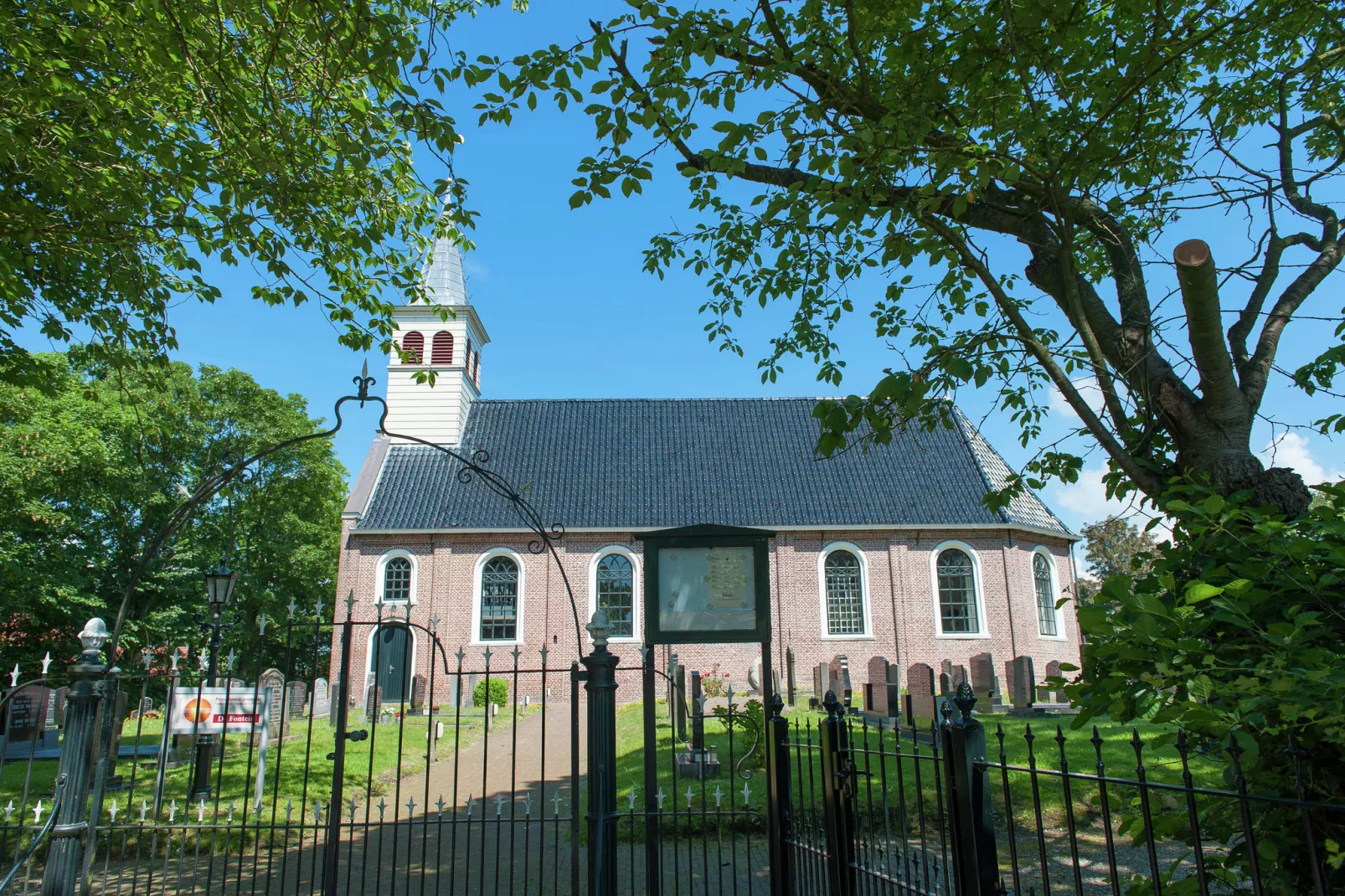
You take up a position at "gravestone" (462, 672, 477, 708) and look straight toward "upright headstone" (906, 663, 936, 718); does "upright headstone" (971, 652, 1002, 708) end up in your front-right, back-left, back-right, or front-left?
front-left

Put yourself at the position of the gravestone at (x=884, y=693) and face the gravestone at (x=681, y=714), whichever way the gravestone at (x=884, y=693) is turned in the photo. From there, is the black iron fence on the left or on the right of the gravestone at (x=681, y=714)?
left

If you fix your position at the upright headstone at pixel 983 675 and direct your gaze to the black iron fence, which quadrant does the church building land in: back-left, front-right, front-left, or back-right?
back-right

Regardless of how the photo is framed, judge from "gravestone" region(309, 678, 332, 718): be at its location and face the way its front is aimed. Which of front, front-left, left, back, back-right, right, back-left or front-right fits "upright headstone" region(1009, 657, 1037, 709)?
front-left

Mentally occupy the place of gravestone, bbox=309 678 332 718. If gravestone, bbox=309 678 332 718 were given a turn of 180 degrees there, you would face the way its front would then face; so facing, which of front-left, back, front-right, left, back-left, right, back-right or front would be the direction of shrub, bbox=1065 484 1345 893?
back

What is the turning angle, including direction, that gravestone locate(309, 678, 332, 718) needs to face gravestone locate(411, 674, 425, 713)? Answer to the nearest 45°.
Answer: approximately 90° to its left

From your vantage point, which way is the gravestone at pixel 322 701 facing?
toward the camera

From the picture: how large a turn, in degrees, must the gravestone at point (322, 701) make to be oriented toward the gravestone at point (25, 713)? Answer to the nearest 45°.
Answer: approximately 45° to its right

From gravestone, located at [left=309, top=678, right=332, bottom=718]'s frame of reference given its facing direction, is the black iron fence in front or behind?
in front

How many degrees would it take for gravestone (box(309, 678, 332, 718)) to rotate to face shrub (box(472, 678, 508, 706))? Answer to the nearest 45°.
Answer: approximately 45° to its left

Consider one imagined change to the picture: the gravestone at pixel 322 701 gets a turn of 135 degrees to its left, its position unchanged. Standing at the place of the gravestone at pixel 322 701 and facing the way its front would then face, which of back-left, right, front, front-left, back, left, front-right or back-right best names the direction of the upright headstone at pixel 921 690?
right

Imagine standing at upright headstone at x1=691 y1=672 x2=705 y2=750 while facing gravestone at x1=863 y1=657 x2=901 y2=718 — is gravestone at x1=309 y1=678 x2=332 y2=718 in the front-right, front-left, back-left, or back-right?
front-left
